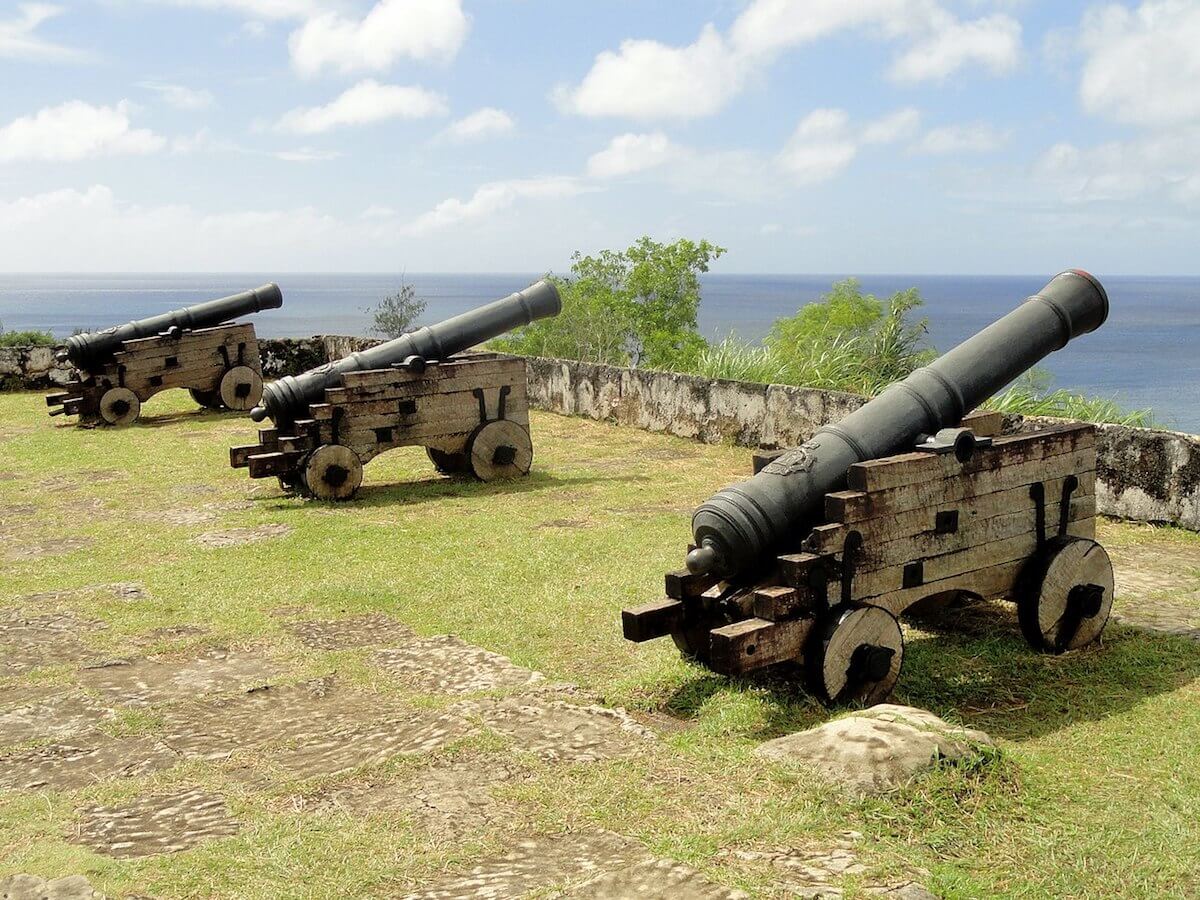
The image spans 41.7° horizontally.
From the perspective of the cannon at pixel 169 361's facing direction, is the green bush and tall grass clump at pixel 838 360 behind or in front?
in front

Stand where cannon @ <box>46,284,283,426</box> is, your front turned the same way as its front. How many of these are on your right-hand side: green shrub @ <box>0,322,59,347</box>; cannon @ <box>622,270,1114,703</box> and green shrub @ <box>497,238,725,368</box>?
1

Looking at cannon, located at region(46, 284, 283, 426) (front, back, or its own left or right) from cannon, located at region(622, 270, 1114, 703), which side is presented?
right

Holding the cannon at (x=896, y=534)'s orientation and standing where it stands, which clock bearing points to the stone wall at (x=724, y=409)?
The stone wall is roughly at 10 o'clock from the cannon.

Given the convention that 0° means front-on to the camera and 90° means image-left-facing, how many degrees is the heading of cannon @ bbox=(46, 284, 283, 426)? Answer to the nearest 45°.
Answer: approximately 270°

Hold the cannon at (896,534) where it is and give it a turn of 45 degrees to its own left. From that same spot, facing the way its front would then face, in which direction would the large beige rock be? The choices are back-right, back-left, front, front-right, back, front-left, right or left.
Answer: back

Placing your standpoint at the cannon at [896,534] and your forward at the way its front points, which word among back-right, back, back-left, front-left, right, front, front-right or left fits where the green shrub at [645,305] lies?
front-left

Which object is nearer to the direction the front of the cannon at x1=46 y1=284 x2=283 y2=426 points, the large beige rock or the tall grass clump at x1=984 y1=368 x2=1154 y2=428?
the tall grass clump

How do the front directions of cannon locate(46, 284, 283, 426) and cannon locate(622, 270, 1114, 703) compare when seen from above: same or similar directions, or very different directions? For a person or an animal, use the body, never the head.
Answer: same or similar directions

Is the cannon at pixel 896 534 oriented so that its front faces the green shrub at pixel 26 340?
no

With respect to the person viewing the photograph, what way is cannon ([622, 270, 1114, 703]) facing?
facing away from the viewer and to the right of the viewer

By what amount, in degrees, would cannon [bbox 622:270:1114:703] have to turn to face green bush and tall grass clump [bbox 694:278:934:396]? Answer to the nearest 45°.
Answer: approximately 45° to its left

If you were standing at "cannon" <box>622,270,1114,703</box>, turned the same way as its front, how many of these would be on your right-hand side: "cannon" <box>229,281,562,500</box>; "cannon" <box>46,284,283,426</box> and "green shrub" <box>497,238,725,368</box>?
0

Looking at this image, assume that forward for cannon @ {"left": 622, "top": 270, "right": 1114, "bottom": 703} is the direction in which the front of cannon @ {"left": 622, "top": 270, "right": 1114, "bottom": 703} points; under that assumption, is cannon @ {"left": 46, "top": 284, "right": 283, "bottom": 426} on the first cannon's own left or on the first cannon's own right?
on the first cannon's own left

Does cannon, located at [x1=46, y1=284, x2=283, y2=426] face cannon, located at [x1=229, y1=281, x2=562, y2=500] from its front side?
no

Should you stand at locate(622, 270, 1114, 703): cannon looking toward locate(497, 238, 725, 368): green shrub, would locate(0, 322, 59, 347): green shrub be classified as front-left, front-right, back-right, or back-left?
front-left

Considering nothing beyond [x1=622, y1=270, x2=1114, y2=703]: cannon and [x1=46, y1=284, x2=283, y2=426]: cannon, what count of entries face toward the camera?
0
